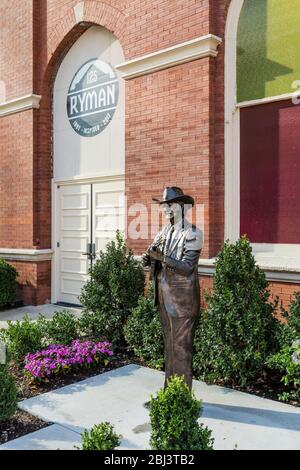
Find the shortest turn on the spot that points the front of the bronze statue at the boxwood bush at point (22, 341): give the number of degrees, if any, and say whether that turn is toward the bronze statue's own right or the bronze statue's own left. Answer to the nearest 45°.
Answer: approximately 90° to the bronze statue's own right

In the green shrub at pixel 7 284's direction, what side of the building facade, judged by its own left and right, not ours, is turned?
right

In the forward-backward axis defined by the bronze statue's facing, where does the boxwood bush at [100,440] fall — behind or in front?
in front

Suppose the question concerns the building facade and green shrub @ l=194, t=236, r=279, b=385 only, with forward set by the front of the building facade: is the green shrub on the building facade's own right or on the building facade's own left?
on the building facade's own left

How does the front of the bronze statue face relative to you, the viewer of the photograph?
facing the viewer and to the left of the viewer

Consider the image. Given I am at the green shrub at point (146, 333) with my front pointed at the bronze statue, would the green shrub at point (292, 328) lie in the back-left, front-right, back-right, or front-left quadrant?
front-left

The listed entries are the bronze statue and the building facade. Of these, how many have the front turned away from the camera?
0

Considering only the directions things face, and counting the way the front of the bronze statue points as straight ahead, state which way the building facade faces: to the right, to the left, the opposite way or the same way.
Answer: the same way

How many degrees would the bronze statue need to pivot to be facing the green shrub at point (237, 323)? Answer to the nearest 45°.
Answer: approximately 180°

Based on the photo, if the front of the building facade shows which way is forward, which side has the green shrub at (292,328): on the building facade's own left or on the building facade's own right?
on the building facade's own left

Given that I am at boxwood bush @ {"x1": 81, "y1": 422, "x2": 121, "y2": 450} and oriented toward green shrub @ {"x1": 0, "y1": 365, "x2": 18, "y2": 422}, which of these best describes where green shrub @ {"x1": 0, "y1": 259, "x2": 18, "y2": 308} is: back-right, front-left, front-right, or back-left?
front-right

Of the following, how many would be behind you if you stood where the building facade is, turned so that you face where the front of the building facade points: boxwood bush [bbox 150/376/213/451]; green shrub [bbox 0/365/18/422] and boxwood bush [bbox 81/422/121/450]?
0

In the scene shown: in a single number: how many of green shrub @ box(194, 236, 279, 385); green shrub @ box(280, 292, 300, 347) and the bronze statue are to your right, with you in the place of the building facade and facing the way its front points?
0
